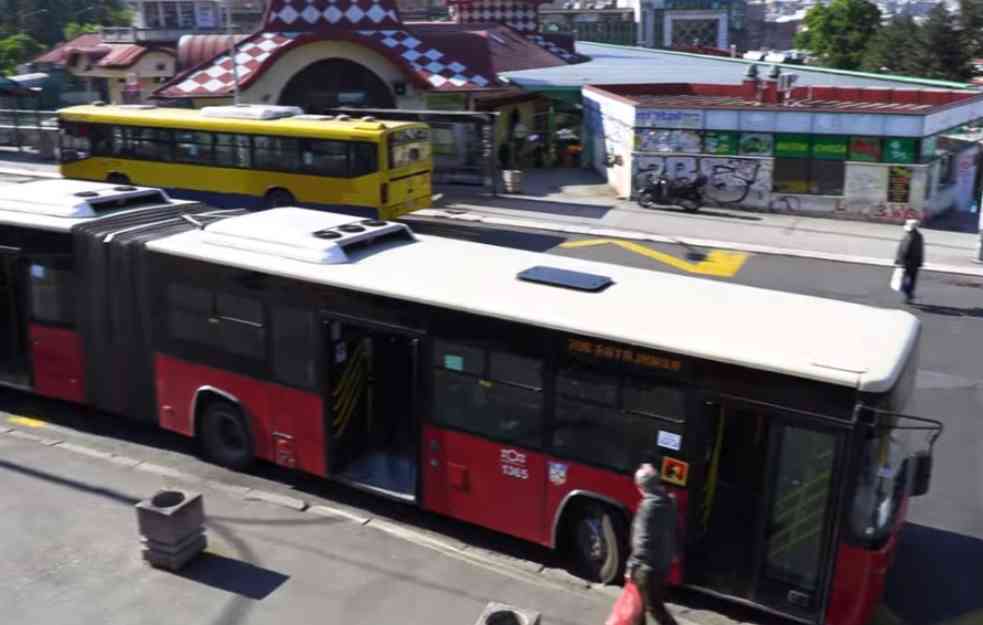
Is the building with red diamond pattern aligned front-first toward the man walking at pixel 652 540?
yes

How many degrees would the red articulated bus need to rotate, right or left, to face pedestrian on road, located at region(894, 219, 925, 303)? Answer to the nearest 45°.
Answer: approximately 90° to its left

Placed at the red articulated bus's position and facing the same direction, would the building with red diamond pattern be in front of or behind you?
behind

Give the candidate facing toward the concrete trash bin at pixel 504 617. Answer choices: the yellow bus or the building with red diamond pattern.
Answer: the building with red diamond pattern

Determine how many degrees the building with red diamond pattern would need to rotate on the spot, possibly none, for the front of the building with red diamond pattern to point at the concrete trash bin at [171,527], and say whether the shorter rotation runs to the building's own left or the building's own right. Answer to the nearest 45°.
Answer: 0° — it already faces it

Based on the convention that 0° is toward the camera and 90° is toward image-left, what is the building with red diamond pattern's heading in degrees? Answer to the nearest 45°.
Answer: approximately 0°

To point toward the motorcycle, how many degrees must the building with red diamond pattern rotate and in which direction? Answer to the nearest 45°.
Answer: approximately 45° to its left

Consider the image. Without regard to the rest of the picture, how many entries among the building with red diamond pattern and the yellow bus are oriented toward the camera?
1
